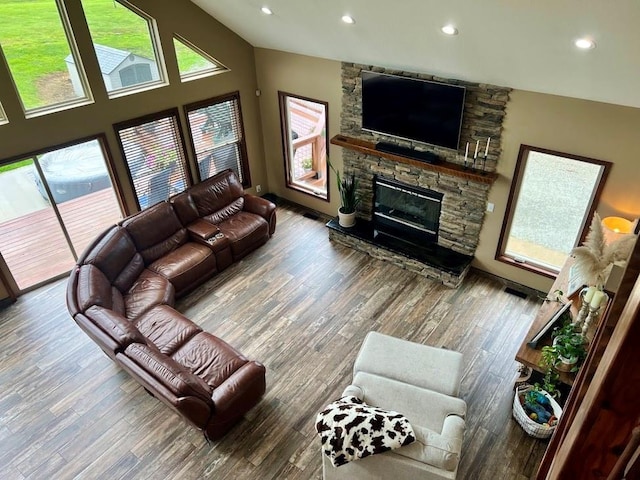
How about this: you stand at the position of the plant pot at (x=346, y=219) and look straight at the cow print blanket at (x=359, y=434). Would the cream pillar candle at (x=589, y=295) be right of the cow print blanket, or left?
left

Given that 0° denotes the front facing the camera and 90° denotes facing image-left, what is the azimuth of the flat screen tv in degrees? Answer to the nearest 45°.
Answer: approximately 45°

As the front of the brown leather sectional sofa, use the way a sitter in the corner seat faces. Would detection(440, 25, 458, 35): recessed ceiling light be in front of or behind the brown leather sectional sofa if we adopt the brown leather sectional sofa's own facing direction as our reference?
in front

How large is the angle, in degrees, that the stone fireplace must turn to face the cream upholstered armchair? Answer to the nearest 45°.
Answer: approximately 45° to its left

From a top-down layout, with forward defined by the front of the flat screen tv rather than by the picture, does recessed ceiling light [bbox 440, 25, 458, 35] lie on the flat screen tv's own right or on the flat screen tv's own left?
on the flat screen tv's own left

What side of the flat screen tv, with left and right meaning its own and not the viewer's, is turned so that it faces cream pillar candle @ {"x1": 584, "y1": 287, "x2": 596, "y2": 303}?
left

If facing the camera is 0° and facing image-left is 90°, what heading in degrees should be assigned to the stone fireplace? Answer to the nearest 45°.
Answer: approximately 45°

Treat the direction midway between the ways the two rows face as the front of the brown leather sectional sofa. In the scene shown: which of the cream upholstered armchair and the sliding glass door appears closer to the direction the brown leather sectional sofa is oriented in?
the cream upholstered armchair

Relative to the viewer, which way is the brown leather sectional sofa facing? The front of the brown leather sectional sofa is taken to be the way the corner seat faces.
to the viewer's right

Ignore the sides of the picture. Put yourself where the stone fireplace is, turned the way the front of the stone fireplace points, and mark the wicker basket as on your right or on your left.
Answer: on your left

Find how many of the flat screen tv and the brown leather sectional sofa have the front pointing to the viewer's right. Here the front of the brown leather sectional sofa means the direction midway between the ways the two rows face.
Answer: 1
